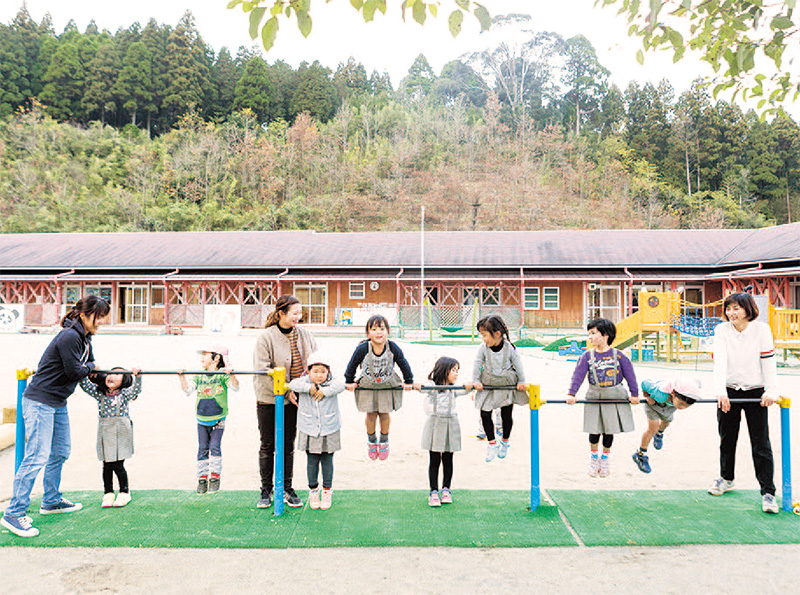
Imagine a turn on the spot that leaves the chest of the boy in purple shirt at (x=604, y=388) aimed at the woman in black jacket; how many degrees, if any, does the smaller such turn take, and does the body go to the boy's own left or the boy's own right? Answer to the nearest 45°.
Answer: approximately 45° to the boy's own right

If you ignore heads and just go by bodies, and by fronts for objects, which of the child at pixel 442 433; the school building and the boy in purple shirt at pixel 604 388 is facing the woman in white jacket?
the school building

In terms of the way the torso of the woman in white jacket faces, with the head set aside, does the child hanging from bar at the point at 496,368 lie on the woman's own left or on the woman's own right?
on the woman's own right

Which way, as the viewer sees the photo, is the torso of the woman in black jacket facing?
to the viewer's right

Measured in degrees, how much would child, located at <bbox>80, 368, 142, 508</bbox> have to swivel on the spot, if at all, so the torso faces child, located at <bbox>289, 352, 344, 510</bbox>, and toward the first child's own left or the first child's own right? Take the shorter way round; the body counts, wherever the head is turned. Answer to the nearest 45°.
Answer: approximately 45° to the first child's own left

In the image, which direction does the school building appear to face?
toward the camera

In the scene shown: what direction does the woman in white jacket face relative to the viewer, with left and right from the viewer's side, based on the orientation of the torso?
facing the viewer

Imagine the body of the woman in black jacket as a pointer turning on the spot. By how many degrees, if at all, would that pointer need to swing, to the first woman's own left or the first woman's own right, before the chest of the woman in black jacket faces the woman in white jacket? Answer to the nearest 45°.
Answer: approximately 45° to the first woman's own right

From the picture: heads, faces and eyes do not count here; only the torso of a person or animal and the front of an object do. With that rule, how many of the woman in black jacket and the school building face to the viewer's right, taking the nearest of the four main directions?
1

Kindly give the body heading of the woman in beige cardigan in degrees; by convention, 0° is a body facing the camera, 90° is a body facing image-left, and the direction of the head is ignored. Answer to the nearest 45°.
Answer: approximately 315°

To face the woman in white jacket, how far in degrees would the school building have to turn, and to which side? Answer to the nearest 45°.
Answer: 0° — it already faces them

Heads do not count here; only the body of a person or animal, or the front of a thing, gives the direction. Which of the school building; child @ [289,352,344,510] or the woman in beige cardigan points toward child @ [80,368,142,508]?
the school building

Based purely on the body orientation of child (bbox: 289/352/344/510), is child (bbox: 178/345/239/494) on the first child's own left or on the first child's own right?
on the first child's own right

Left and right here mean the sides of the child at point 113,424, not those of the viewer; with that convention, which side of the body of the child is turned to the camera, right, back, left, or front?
front
